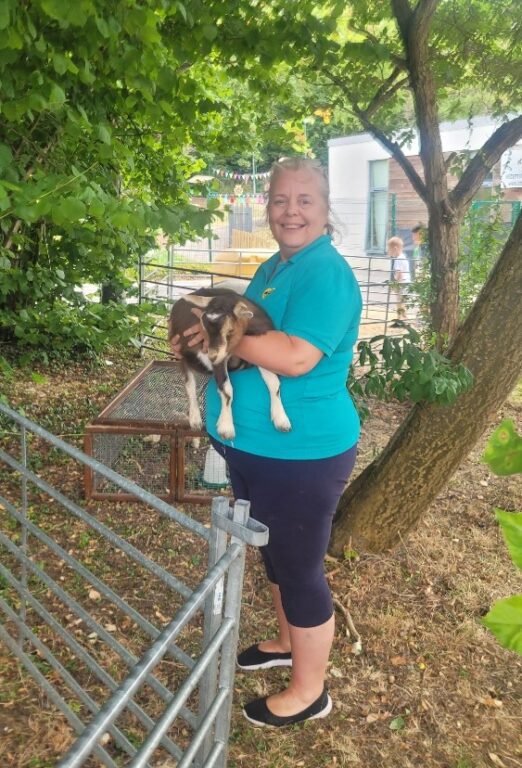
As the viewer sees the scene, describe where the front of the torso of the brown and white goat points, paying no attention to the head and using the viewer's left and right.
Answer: facing the viewer and to the left of the viewer

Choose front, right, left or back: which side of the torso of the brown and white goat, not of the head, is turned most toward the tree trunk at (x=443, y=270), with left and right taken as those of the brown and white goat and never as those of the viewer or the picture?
back

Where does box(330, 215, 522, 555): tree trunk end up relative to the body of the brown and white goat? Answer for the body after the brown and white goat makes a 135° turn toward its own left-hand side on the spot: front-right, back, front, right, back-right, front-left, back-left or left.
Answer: front-left
